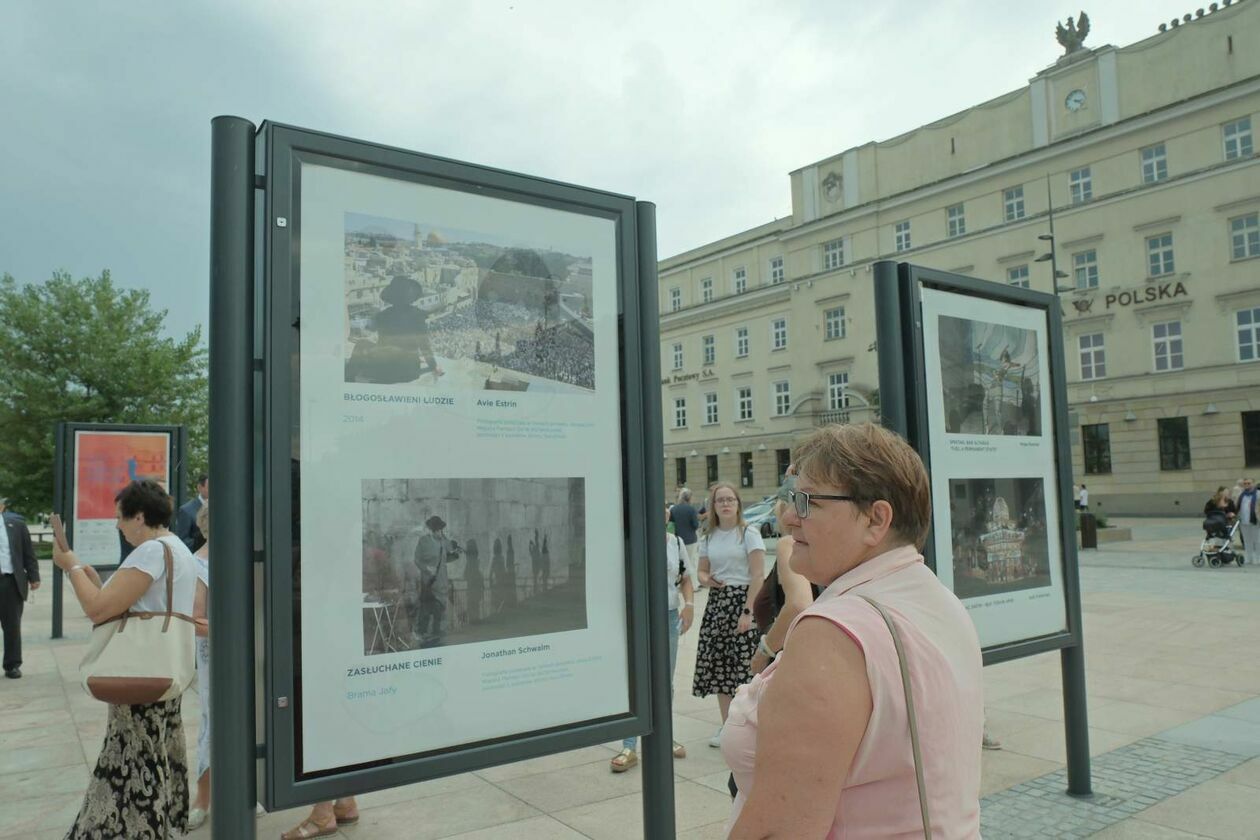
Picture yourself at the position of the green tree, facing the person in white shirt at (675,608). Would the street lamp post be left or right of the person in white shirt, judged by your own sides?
left

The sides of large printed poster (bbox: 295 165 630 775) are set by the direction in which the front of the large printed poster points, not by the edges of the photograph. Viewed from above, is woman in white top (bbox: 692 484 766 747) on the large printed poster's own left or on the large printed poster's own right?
on the large printed poster's own left

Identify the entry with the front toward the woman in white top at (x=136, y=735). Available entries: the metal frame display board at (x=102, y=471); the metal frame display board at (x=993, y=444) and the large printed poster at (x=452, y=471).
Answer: the metal frame display board at (x=102, y=471)

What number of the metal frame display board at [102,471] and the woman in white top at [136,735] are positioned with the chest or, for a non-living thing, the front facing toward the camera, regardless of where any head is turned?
1

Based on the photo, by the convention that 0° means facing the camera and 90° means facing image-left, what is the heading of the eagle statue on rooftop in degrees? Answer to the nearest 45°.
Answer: approximately 45°

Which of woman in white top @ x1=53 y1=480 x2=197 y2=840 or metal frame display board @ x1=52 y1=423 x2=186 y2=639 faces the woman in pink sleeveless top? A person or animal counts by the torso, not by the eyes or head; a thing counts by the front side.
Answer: the metal frame display board

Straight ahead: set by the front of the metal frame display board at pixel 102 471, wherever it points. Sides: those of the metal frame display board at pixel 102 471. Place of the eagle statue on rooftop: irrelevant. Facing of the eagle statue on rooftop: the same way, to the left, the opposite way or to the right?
to the right
